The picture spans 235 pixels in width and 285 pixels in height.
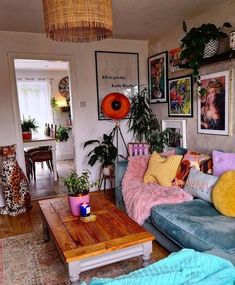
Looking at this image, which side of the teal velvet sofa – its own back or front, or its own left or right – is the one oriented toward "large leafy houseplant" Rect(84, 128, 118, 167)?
right

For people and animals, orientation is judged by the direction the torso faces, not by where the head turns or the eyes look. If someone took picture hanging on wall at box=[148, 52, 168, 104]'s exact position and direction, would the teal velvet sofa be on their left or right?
on their left

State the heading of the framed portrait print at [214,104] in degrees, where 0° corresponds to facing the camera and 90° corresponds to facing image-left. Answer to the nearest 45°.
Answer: approximately 45°

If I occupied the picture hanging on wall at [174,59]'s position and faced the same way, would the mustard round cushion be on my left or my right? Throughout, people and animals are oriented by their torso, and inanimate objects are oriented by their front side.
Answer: on my left

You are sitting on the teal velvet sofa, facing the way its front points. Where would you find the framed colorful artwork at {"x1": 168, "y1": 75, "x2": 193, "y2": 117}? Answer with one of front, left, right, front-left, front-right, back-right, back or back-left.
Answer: back-right

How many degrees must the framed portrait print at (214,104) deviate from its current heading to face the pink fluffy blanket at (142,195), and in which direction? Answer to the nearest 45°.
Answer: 0° — it already faces it

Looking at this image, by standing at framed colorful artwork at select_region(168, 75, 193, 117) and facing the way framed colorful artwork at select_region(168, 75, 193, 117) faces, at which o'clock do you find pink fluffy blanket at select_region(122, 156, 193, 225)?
The pink fluffy blanket is roughly at 11 o'clock from the framed colorful artwork.

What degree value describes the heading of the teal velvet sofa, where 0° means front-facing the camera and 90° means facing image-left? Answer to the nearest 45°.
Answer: approximately 45°

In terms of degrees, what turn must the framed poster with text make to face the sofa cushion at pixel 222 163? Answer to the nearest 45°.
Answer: approximately 45° to its left
